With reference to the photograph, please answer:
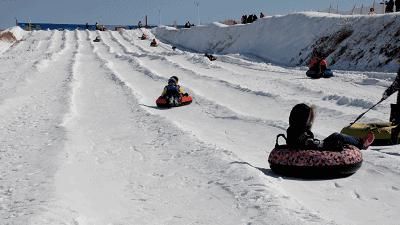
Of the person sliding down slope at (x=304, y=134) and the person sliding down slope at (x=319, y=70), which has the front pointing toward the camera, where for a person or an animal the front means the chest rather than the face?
the person sliding down slope at (x=319, y=70)

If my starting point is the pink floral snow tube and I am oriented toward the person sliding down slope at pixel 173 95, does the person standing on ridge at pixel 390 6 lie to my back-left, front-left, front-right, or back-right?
front-right

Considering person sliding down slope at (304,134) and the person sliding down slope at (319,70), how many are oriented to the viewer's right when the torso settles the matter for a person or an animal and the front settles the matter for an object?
1

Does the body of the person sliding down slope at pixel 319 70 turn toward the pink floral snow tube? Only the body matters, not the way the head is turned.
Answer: yes

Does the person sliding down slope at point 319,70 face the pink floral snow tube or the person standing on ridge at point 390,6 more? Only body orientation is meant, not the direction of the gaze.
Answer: the pink floral snow tube

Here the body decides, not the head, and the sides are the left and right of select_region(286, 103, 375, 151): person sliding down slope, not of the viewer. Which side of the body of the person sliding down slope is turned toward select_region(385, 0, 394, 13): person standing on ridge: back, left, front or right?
left

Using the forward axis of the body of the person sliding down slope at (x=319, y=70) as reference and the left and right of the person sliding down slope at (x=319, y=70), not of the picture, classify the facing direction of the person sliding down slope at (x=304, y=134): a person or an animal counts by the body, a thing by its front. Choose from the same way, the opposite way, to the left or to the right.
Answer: to the left

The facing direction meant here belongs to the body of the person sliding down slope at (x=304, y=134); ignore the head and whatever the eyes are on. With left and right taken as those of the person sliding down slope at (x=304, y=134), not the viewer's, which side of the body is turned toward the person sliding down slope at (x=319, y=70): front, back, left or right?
left

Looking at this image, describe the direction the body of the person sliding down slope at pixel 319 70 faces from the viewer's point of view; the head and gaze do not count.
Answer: toward the camera

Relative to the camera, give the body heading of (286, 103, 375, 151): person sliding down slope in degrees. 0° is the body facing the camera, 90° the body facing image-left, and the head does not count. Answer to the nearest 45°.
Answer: approximately 270°
